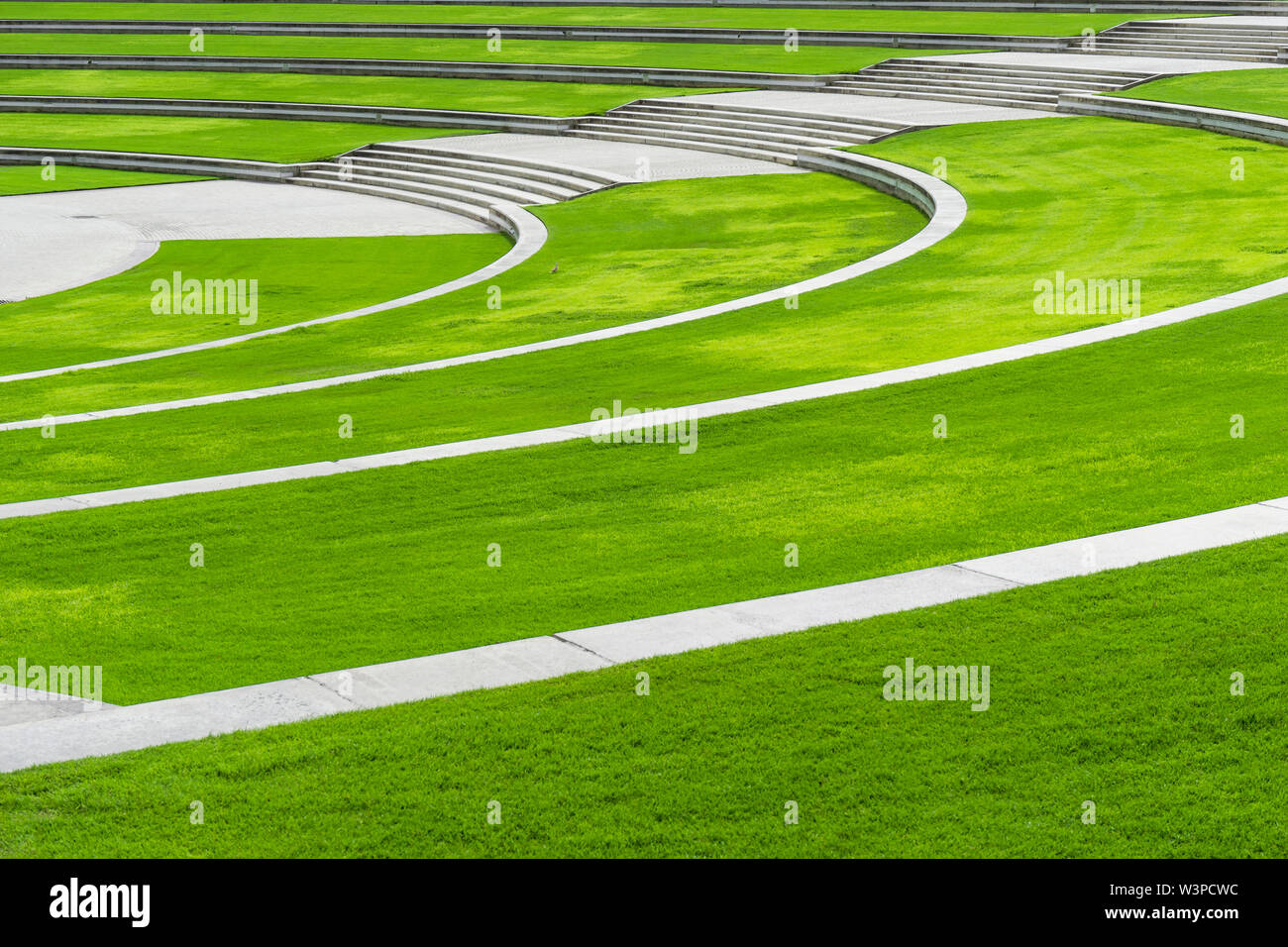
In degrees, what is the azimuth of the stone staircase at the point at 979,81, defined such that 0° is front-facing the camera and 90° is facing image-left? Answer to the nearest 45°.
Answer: approximately 45°

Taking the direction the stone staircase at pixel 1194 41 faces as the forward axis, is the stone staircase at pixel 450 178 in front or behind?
in front

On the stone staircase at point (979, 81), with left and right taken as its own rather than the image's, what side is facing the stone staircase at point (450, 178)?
front

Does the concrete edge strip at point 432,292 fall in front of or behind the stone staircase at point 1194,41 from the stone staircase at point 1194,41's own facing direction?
in front

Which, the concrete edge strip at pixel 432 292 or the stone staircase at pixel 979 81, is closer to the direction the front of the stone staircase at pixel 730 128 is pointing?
the concrete edge strip

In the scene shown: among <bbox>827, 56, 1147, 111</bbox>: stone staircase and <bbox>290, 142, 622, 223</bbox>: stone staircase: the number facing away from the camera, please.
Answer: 0

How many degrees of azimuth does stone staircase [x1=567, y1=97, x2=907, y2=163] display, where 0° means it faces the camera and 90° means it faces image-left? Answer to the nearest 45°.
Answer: approximately 45°

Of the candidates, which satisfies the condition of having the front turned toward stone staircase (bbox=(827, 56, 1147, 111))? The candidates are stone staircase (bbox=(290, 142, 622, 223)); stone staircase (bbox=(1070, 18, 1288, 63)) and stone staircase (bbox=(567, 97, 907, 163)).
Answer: stone staircase (bbox=(1070, 18, 1288, 63))

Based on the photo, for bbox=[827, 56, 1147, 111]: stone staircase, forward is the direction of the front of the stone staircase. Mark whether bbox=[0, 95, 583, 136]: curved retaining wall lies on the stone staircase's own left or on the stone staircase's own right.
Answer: on the stone staircase's own right
